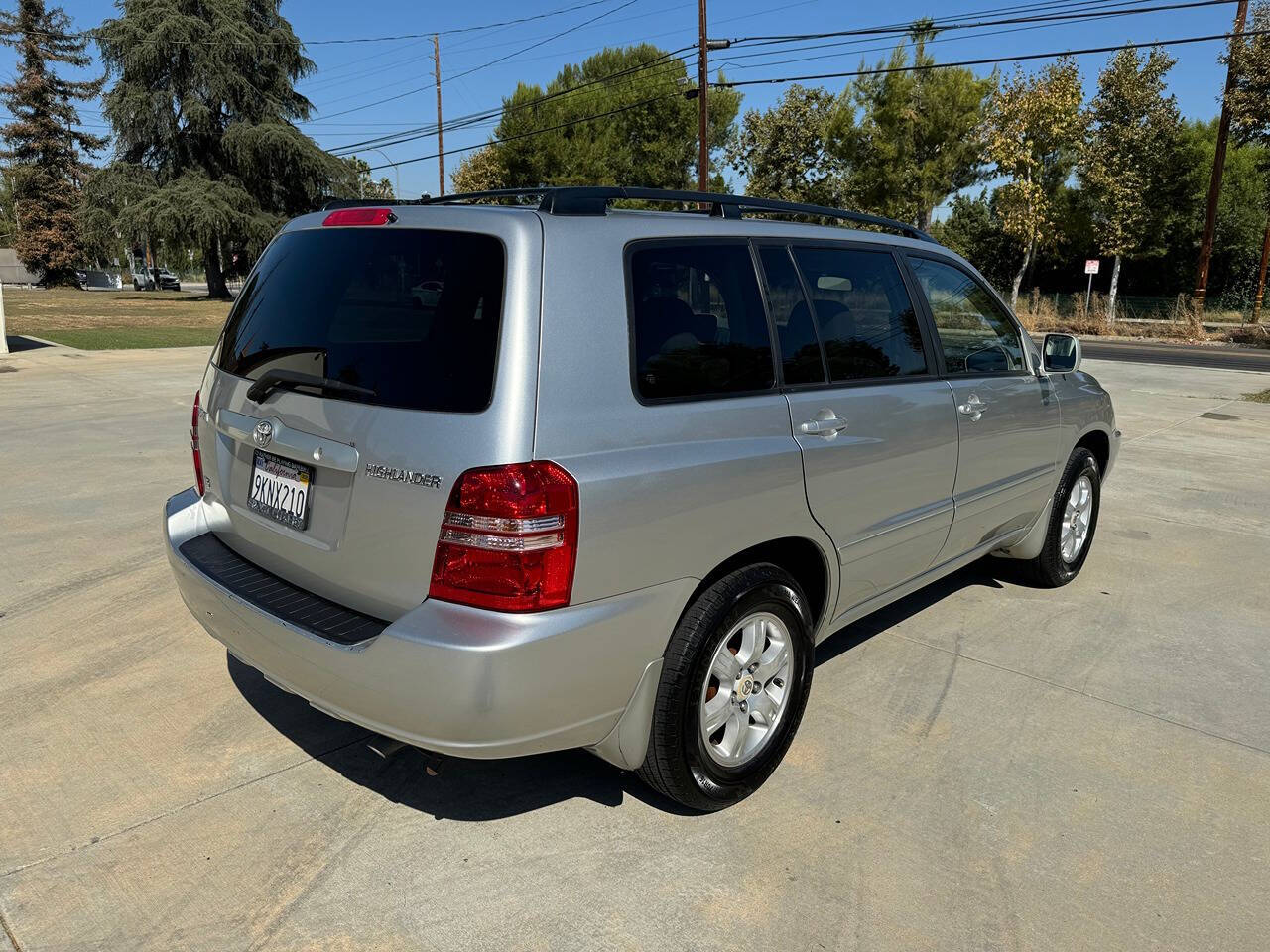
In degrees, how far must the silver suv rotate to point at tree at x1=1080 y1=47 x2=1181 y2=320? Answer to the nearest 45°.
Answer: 0° — it already faces it

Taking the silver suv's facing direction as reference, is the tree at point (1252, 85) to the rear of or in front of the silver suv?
in front

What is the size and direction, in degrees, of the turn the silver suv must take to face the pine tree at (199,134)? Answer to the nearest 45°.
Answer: approximately 90° to its left

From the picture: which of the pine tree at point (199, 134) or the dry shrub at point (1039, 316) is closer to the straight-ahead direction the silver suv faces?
the dry shrub

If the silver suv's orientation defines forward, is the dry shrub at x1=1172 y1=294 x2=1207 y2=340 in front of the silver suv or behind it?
in front

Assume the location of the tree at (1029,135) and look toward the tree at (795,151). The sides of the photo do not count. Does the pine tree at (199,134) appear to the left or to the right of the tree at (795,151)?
left

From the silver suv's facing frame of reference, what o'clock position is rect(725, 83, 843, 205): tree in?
The tree is roughly at 11 o'clock from the silver suv.

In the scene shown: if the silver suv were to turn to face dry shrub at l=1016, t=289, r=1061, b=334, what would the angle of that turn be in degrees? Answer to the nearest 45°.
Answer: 0° — it already faces it

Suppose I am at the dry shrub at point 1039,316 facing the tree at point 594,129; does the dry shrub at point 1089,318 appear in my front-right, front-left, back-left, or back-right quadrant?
back-right

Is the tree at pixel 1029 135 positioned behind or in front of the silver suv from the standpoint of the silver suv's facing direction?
in front

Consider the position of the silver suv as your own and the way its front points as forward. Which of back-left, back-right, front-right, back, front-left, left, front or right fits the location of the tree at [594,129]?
front-left

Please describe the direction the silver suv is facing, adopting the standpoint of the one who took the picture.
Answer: facing away from the viewer and to the right of the viewer
